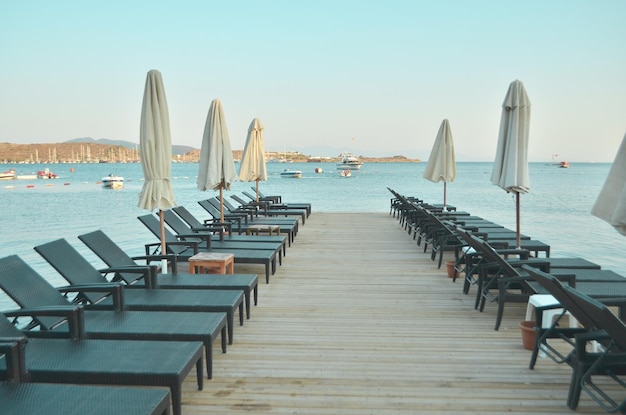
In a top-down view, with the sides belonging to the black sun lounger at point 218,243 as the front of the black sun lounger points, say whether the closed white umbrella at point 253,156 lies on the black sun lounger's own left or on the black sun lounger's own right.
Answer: on the black sun lounger's own left

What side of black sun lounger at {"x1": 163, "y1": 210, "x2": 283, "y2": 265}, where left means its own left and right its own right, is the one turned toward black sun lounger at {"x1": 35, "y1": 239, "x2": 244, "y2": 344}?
right

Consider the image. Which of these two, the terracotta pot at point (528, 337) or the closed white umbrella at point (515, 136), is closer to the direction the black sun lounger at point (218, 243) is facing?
the closed white umbrella

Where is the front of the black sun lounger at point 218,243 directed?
to the viewer's right

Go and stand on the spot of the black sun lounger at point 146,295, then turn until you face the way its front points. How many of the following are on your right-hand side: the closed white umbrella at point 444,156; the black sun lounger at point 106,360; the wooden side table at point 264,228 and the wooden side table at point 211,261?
1

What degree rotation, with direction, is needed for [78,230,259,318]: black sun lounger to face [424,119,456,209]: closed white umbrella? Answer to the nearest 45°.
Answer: approximately 45° to its left

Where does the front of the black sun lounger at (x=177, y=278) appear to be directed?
to the viewer's right

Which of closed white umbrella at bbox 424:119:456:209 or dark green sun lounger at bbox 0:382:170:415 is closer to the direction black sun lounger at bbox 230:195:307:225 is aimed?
the closed white umbrella

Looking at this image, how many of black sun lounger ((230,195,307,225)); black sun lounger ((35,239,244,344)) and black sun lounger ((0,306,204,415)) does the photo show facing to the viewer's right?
3

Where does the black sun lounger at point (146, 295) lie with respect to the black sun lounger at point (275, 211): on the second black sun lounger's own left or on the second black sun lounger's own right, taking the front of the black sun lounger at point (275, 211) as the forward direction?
on the second black sun lounger's own right

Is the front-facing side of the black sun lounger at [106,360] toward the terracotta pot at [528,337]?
yes

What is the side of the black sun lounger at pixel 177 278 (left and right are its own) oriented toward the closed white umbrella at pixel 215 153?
left

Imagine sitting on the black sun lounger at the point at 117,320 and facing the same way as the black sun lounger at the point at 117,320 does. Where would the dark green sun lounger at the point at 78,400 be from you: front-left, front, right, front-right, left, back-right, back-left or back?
right

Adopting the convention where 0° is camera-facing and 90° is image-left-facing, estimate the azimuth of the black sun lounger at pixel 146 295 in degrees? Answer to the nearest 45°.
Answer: approximately 270°

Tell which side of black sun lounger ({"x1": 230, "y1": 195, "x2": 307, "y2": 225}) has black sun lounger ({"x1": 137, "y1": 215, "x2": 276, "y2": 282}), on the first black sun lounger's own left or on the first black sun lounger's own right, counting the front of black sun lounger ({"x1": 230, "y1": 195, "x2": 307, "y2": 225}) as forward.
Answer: on the first black sun lounger's own right

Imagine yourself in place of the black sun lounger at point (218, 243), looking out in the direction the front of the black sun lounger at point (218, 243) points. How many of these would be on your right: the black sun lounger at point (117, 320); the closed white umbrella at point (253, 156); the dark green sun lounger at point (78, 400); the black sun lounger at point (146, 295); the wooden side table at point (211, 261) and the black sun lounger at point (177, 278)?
5

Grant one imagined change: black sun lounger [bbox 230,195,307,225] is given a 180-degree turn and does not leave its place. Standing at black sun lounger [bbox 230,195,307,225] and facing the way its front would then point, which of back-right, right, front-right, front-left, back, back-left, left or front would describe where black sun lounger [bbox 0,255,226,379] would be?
left

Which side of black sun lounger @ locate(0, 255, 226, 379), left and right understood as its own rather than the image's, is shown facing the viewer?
right

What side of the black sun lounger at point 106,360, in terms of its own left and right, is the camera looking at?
right
